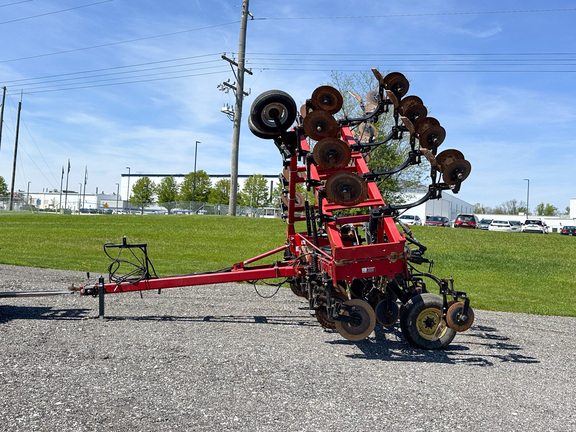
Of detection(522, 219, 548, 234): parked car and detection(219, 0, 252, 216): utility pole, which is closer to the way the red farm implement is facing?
the utility pole

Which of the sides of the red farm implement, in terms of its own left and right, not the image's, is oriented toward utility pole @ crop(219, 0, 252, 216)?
right

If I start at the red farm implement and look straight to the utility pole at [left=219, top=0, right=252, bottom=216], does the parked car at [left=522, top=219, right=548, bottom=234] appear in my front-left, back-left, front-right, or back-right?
front-right

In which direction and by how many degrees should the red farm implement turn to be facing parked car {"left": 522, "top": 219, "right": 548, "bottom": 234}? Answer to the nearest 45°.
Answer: approximately 135° to its right

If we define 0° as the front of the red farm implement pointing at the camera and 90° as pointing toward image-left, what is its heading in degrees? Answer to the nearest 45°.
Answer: approximately 90°

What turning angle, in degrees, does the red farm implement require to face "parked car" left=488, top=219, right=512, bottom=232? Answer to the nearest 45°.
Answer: approximately 135° to its right

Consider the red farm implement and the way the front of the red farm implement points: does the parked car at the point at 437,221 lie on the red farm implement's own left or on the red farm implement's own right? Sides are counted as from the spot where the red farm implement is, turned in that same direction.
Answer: on the red farm implement's own right

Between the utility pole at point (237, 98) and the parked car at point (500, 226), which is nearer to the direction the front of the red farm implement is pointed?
the utility pole

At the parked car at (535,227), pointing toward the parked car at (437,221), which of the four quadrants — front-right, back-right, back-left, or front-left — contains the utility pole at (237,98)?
front-left
